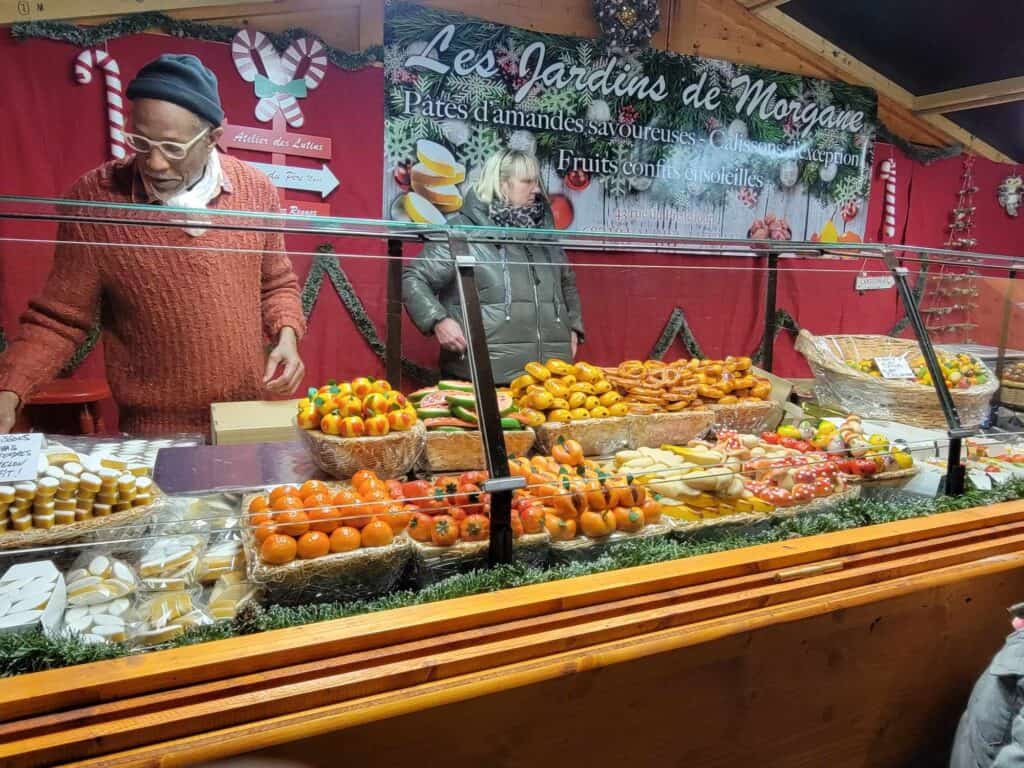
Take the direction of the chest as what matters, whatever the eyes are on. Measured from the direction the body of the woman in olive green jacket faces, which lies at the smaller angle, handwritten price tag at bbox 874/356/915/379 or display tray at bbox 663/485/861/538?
the display tray

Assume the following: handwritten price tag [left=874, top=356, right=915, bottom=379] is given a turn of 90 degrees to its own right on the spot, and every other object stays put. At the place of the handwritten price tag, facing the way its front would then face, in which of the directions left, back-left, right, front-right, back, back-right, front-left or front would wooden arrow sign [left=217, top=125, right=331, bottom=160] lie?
front

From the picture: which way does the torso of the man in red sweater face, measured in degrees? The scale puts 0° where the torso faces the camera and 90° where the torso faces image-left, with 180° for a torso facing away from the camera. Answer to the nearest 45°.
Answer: approximately 0°

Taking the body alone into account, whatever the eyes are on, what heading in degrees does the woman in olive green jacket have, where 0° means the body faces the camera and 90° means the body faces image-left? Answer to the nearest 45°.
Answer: approximately 315°

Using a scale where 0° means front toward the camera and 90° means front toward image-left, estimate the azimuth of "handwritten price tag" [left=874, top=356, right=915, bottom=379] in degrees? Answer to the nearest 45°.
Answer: approximately 0°

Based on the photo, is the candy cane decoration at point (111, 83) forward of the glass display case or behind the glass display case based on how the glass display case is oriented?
behind

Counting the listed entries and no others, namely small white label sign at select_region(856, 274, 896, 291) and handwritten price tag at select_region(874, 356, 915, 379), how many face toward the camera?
2

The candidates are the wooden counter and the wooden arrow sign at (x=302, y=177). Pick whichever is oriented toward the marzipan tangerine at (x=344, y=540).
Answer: the wooden arrow sign
